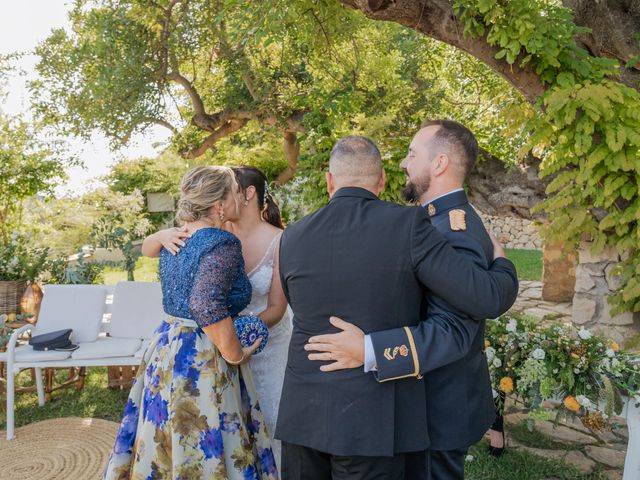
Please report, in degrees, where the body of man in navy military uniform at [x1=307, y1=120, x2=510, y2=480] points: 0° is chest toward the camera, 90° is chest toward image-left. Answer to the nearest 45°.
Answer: approximately 90°

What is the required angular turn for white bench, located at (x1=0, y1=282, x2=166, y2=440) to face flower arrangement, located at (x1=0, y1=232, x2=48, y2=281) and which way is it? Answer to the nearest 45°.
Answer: approximately 135° to its right

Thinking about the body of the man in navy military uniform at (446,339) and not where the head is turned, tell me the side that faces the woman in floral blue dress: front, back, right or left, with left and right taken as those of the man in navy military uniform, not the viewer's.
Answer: front

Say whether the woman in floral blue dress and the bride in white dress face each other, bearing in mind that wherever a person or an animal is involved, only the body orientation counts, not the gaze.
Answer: yes

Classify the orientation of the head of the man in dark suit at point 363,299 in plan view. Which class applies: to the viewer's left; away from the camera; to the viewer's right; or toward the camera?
away from the camera

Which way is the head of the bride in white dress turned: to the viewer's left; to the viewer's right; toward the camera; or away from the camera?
to the viewer's left

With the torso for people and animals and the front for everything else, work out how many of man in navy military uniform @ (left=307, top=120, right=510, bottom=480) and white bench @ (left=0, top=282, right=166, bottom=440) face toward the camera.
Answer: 1

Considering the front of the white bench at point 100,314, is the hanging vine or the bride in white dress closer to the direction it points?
the bride in white dress

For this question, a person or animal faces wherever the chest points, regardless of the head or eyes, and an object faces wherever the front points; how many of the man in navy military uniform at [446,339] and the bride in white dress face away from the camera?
0

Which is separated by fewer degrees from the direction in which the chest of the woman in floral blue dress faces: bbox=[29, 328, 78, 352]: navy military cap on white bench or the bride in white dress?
the bride in white dress

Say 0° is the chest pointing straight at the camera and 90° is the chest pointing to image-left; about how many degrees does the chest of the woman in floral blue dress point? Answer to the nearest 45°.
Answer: approximately 225°

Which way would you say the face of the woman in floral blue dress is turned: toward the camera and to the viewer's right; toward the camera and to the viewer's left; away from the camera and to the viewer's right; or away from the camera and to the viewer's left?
away from the camera and to the viewer's right

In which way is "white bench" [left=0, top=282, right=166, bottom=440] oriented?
toward the camera

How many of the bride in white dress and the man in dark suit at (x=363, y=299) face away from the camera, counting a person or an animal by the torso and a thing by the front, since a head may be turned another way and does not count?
1

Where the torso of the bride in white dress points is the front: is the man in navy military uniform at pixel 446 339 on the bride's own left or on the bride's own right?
on the bride's own left

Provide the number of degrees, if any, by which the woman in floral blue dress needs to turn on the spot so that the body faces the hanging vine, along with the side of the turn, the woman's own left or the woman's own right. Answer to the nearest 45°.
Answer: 0° — they already face it

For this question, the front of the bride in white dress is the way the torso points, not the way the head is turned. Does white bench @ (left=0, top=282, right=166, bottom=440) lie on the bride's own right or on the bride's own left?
on the bride's own right
